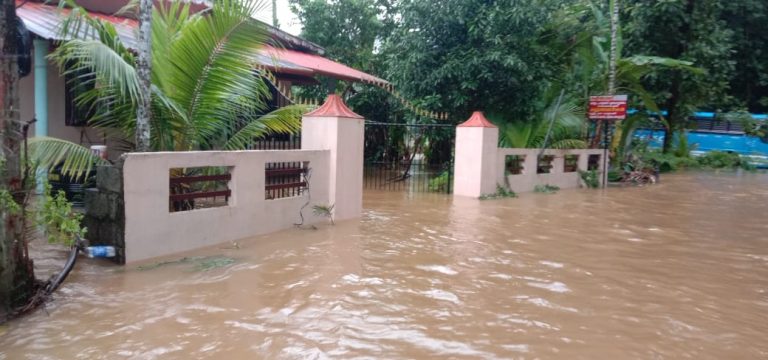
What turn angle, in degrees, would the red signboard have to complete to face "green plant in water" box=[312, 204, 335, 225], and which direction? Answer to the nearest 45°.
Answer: approximately 45° to its right

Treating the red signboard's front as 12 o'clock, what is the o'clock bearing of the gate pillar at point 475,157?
The gate pillar is roughly at 1 o'clock from the red signboard.

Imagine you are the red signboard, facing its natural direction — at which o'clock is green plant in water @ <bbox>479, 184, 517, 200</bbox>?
The green plant in water is roughly at 1 o'clock from the red signboard.

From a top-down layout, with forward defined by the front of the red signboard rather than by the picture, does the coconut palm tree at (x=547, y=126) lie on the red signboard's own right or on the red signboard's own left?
on the red signboard's own right

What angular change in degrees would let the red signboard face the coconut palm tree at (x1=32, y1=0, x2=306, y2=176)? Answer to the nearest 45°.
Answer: approximately 45° to its right

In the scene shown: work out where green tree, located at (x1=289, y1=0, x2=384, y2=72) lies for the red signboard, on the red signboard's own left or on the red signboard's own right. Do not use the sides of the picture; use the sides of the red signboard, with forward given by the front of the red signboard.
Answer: on the red signboard's own right

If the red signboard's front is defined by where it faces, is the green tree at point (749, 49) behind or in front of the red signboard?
behind

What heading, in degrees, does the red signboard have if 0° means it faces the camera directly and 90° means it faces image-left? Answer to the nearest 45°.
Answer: approximately 0°
